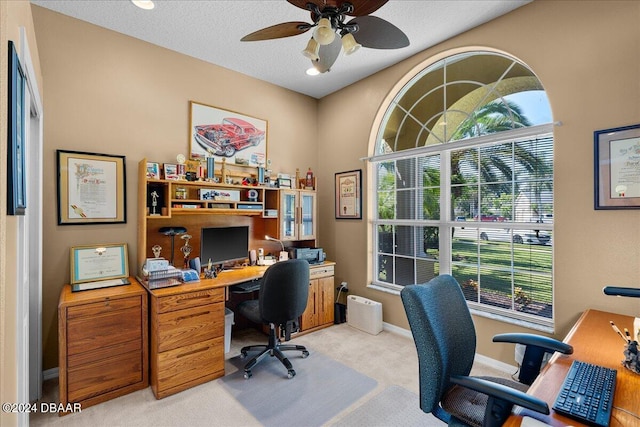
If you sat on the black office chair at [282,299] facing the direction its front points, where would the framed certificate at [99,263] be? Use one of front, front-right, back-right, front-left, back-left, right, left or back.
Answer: front-left

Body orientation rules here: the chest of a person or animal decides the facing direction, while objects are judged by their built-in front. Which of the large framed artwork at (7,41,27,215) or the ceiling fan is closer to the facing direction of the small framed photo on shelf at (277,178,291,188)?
the ceiling fan

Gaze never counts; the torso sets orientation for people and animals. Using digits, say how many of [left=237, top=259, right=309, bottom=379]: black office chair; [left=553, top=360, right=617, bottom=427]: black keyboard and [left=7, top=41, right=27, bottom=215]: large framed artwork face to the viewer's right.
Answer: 1

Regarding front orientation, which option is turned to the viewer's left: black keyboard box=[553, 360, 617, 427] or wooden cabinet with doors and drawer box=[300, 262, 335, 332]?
the black keyboard

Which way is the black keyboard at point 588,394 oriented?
to the viewer's left

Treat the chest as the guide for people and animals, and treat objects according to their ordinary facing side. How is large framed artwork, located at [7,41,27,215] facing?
to the viewer's right

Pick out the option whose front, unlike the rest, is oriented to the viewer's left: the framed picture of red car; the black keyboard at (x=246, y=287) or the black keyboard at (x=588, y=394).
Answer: the black keyboard at (x=588, y=394)

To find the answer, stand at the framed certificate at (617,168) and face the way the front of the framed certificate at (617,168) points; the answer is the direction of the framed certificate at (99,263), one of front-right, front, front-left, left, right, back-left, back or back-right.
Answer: front

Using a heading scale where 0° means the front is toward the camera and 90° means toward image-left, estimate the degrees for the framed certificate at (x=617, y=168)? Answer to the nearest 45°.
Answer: approximately 45°

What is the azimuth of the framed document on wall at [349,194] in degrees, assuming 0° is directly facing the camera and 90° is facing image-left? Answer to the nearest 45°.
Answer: approximately 45°

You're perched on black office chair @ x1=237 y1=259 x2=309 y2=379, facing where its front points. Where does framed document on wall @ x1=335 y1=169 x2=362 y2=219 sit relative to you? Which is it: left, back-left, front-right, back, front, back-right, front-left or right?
right

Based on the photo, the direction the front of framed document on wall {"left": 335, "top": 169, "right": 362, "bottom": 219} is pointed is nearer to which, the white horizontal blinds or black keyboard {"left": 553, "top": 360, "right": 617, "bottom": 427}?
the black keyboard

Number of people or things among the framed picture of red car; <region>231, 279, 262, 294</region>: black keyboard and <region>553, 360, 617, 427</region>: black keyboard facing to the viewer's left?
1

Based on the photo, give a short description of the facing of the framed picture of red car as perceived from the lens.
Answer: facing the viewer and to the right of the viewer
